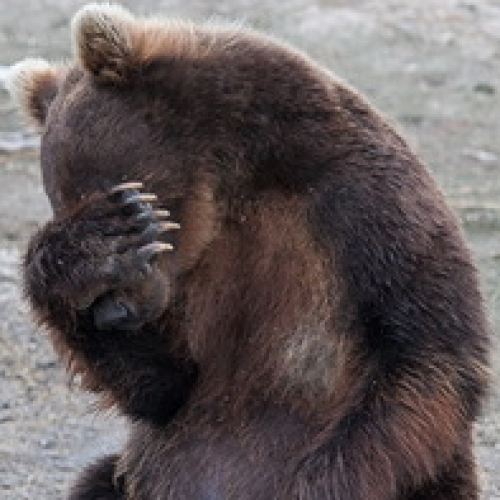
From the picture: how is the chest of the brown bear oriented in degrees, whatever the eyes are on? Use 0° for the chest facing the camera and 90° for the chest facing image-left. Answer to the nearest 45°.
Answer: approximately 45°
